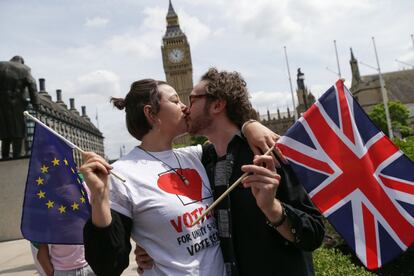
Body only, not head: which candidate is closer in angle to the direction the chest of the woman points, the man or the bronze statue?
the man

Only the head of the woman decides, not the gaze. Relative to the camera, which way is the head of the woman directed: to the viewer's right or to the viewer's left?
to the viewer's right

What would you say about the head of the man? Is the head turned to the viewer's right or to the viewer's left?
to the viewer's left

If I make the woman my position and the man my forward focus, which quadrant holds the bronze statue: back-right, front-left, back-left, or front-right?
back-left

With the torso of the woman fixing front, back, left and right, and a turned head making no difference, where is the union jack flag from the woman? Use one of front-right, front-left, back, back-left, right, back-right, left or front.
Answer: front-left

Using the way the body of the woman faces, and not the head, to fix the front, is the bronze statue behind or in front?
behind

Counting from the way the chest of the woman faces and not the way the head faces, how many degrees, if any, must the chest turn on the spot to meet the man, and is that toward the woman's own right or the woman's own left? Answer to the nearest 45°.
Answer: approximately 45° to the woman's own left

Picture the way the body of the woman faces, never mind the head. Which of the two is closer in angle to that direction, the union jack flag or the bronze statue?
the union jack flag

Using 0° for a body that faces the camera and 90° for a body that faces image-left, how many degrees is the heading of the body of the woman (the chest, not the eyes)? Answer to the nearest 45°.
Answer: approximately 315°
